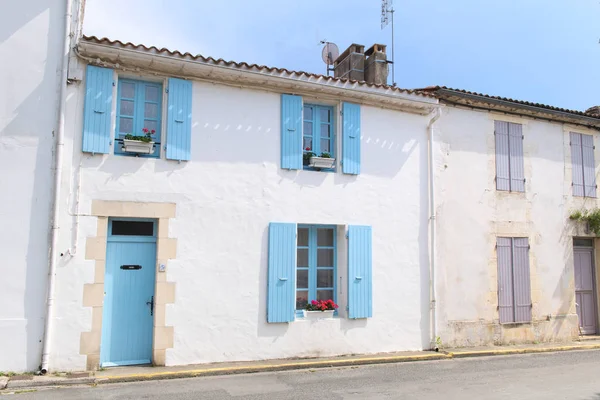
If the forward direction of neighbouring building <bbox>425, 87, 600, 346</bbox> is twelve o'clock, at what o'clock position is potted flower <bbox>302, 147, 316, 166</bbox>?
The potted flower is roughly at 3 o'clock from the neighbouring building.

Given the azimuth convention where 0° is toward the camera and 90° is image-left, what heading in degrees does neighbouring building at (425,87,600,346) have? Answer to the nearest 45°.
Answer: approximately 315°

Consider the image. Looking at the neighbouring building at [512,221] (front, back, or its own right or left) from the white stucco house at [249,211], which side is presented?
right

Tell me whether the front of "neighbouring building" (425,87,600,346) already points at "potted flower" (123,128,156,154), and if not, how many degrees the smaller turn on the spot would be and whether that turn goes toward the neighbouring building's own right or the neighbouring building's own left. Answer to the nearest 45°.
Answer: approximately 90° to the neighbouring building's own right

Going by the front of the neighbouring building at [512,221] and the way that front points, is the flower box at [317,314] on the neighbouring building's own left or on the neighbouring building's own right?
on the neighbouring building's own right

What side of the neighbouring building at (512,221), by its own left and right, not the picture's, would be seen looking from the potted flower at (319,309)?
right

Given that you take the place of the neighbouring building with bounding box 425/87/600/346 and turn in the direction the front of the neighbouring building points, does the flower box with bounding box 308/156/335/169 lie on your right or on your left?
on your right
